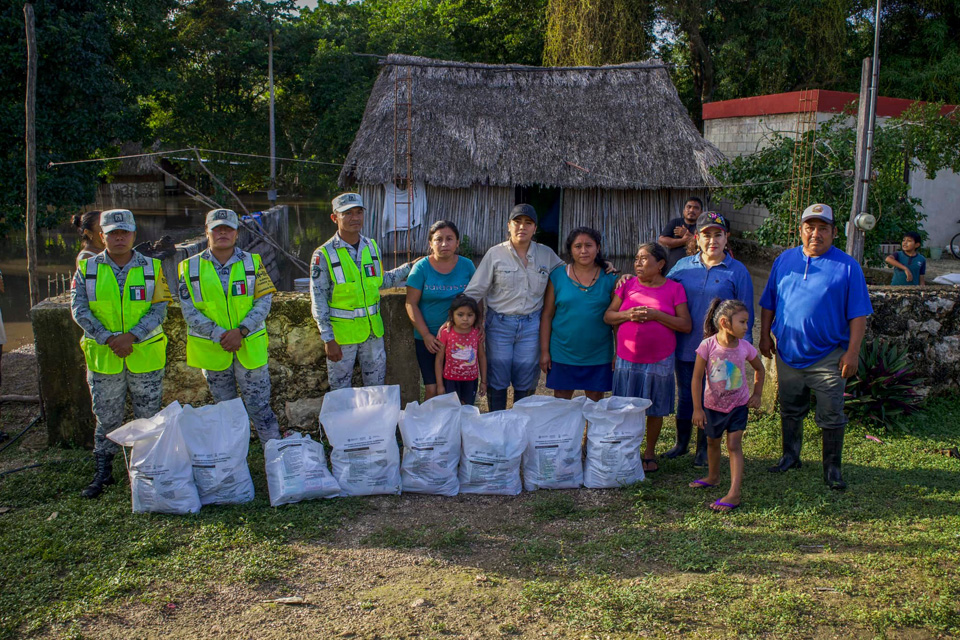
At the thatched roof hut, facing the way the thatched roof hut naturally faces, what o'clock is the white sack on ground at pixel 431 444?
The white sack on ground is roughly at 12 o'clock from the thatched roof hut.

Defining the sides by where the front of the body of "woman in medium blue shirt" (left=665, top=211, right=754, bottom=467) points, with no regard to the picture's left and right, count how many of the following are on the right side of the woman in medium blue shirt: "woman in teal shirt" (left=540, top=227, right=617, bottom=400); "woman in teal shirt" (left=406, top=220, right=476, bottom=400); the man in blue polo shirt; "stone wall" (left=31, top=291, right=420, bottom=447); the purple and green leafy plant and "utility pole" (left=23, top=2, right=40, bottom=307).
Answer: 4

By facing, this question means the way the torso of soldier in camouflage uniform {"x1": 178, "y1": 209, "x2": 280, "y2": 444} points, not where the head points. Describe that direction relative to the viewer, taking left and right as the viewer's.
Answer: facing the viewer

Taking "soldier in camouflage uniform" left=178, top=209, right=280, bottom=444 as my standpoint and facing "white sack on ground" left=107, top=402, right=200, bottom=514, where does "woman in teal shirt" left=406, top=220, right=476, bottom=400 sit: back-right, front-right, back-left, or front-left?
back-left

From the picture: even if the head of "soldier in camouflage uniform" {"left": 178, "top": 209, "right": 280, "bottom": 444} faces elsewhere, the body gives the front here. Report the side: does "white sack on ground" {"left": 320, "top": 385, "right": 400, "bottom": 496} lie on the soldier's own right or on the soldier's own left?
on the soldier's own left

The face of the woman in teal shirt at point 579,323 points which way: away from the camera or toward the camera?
toward the camera

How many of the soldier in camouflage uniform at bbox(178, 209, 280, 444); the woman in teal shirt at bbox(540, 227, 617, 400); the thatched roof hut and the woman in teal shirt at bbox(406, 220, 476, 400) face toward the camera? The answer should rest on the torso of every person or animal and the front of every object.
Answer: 4

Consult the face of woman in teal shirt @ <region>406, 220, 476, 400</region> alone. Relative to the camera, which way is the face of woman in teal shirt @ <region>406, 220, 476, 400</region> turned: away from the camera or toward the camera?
toward the camera

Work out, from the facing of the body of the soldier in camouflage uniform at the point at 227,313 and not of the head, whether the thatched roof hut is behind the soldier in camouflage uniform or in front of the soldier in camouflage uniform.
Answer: behind

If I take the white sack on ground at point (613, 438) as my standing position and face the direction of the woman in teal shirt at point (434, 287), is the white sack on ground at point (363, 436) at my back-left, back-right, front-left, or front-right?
front-left

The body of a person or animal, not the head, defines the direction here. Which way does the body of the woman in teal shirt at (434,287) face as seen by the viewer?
toward the camera

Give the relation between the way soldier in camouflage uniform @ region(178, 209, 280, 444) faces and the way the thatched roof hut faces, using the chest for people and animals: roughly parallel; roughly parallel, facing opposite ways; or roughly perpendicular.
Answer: roughly parallel

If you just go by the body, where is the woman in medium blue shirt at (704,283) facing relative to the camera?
toward the camera

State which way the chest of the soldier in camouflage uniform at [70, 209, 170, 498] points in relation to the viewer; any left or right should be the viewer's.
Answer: facing the viewer

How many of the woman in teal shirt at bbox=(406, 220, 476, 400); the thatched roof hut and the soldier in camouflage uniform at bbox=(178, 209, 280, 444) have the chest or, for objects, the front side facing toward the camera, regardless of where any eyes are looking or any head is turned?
3
